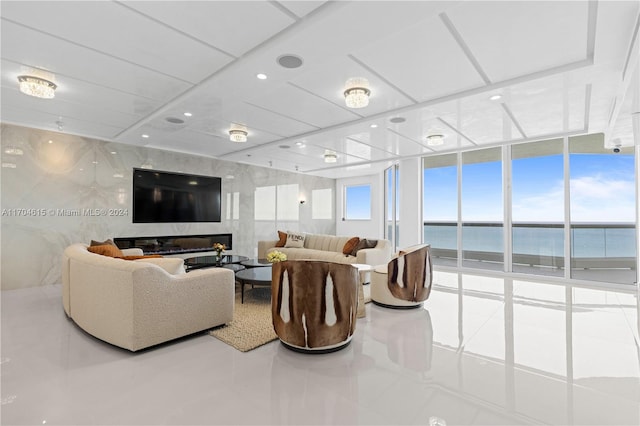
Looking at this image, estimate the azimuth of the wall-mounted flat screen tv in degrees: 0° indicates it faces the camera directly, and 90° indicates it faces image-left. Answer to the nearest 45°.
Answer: approximately 315°

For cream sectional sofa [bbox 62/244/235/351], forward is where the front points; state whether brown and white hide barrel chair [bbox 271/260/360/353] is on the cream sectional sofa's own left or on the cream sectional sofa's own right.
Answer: on the cream sectional sofa's own right

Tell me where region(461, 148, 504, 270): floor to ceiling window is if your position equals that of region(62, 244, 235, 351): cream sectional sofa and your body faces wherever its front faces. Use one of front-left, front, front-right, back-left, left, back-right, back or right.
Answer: front-right

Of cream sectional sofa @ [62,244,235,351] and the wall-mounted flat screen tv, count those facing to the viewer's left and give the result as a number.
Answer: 0

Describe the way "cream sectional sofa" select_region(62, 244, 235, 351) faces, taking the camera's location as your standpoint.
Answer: facing away from the viewer and to the right of the viewer

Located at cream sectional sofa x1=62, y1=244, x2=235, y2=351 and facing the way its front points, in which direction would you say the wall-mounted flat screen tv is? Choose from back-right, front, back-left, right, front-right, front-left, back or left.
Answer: front-left

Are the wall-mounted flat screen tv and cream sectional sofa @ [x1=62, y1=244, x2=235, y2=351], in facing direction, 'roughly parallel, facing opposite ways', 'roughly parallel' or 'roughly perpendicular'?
roughly perpendicular
